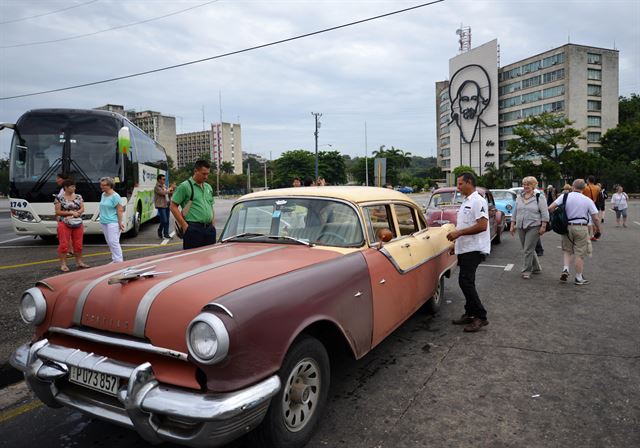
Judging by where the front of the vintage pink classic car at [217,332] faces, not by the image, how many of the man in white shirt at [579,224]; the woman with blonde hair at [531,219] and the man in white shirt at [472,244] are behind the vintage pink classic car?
3

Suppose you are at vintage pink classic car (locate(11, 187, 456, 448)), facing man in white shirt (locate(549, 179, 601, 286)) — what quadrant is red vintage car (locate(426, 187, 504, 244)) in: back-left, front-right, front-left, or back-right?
front-left

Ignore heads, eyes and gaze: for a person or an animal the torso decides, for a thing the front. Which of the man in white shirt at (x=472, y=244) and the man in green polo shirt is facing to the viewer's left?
the man in white shirt

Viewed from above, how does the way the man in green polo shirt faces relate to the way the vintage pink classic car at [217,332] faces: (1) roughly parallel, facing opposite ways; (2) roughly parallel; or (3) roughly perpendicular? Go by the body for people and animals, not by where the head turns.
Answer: roughly perpendicular

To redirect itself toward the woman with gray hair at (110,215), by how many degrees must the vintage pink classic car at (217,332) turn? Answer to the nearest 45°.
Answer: approximately 135° to its right

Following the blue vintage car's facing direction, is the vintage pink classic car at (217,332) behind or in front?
in front

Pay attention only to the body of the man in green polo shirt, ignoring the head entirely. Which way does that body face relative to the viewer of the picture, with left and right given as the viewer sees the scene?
facing the viewer and to the right of the viewer

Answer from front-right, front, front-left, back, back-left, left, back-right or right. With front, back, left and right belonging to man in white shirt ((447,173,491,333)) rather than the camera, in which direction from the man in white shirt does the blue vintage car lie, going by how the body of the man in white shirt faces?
right

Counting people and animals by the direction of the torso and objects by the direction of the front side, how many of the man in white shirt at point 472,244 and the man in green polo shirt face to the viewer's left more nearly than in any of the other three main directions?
1

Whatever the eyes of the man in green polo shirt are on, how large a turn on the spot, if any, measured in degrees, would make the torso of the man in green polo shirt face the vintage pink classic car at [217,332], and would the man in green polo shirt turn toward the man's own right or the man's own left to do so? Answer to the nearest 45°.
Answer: approximately 45° to the man's own right

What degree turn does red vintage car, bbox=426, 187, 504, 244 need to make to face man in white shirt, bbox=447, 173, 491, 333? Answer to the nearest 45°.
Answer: approximately 45° to its left

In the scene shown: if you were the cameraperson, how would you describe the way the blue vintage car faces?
facing the viewer and to the left of the viewer

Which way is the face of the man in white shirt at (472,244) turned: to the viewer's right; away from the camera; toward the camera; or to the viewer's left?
to the viewer's left

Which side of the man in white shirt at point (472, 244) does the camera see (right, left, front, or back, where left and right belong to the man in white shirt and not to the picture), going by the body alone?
left
